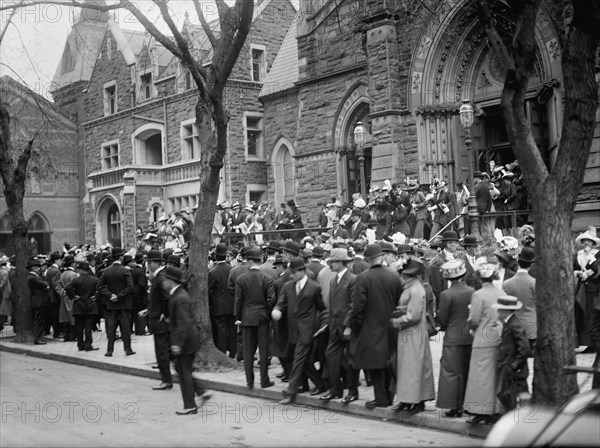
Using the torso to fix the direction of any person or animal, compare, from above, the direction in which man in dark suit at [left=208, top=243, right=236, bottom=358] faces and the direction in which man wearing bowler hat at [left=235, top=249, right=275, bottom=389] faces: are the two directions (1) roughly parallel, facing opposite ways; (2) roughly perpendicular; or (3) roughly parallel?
roughly parallel

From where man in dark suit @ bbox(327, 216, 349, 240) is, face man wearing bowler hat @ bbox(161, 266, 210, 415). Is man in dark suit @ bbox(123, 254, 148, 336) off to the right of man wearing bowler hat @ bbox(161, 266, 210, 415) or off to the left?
right

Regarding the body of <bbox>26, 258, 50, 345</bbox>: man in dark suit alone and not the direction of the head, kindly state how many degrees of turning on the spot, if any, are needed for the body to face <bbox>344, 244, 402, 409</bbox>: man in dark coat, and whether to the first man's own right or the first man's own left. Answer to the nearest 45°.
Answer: approximately 90° to the first man's own right

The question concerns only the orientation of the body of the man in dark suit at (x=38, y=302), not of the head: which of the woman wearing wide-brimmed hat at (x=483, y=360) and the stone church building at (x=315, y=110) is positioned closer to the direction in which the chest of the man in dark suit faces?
the stone church building

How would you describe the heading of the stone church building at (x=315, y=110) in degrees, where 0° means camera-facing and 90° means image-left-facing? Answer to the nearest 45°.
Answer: approximately 45°

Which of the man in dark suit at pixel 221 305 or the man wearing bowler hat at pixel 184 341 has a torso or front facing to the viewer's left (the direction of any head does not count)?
the man wearing bowler hat

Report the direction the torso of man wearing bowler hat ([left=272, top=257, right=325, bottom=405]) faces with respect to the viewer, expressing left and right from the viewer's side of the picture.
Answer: facing the viewer and to the left of the viewer

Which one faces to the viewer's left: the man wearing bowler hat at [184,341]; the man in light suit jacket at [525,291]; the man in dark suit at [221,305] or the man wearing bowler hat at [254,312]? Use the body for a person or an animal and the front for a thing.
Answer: the man wearing bowler hat at [184,341]

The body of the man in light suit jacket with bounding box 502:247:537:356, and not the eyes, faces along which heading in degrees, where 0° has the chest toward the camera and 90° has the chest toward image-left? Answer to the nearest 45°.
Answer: approximately 180°

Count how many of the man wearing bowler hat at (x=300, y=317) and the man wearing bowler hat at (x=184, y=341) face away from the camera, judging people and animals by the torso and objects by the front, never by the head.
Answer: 0

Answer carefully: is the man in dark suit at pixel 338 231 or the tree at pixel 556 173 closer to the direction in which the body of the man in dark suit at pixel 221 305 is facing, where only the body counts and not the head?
the man in dark suit

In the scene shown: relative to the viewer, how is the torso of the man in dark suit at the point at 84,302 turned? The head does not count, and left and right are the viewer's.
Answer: facing away from the viewer

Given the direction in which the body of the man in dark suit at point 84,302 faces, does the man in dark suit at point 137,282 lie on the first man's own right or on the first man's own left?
on the first man's own right

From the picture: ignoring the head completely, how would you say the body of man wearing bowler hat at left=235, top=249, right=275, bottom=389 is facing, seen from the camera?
away from the camera
